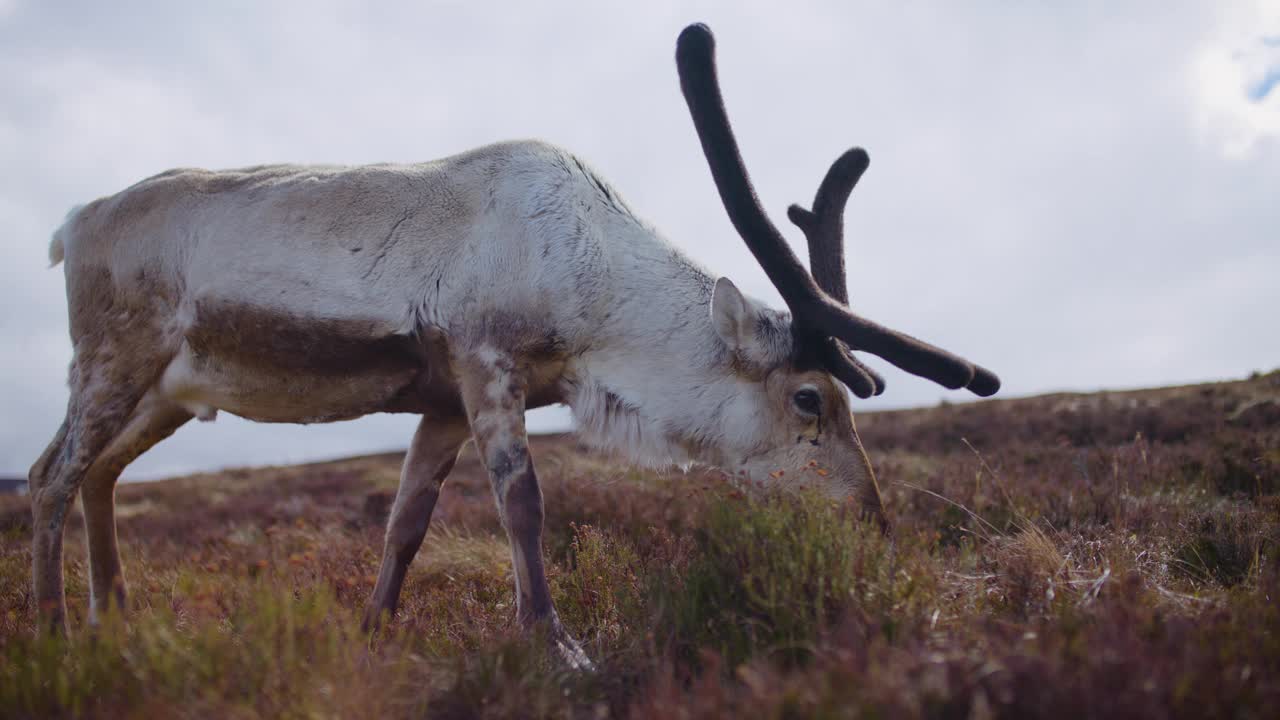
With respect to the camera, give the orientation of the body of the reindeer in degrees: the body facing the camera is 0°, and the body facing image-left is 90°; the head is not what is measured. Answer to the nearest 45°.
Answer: approximately 270°
